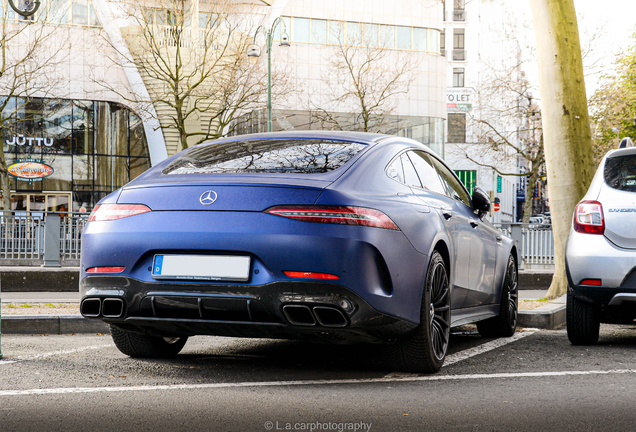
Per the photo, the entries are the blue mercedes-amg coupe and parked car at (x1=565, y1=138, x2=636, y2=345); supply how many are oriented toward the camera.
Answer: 0

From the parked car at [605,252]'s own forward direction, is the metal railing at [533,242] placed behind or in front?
in front

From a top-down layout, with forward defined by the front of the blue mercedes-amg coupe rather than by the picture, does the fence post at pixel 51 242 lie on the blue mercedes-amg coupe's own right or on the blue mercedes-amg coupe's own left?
on the blue mercedes-amg coupe's own left

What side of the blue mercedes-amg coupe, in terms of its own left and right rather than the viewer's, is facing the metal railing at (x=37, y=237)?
left

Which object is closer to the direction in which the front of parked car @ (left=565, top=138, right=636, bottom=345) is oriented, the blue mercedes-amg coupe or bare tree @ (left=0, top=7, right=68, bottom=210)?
the bare tree

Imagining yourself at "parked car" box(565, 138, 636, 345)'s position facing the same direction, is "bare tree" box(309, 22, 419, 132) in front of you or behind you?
in front

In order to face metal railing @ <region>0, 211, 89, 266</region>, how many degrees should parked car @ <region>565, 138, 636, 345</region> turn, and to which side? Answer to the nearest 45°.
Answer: approximately 45° to its left

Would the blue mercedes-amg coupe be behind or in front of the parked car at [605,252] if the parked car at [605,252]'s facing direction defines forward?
behind

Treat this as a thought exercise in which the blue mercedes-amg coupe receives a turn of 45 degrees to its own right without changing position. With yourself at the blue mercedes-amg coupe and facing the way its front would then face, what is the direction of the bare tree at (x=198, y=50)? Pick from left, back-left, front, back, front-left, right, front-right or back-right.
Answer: left

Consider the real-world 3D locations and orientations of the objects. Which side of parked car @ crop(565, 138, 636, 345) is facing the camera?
back

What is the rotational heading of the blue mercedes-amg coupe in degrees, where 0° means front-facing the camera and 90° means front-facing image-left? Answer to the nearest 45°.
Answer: approximately 225°
